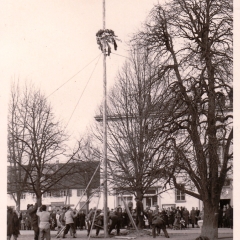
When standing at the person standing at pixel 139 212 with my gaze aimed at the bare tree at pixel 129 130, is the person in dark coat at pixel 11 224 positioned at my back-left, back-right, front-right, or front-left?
back-left

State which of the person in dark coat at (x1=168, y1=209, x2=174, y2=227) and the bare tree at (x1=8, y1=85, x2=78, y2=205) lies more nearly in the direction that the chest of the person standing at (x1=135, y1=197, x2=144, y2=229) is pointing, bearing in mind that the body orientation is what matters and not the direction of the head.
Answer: the bare tree

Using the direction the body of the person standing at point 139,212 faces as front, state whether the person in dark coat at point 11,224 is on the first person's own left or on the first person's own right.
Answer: on the first person's own left

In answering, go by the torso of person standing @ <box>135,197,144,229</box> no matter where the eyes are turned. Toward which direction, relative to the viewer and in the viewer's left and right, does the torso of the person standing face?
facing to the left of the viewer
